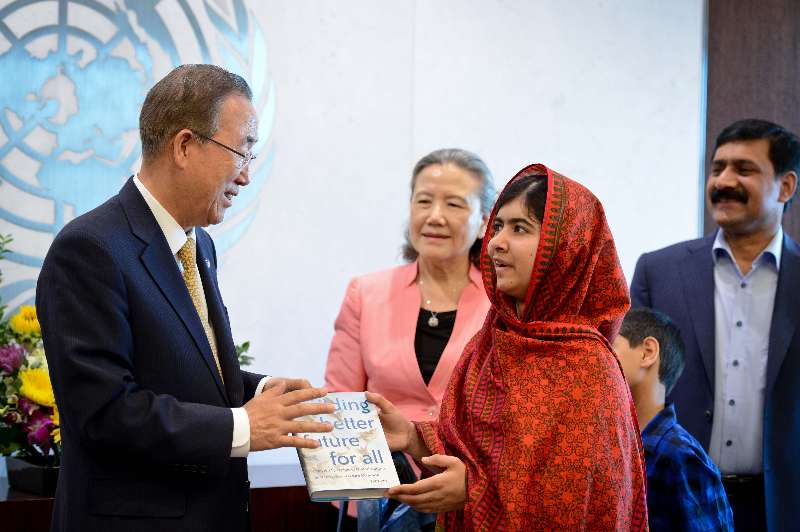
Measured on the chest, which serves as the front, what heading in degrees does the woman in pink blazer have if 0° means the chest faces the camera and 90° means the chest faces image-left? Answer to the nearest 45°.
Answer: approximately 0°

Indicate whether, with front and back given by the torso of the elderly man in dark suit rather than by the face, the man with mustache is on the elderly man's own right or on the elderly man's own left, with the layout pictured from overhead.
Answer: on the elderly man's own left

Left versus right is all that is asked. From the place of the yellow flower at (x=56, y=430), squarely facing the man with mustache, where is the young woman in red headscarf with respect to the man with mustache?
right

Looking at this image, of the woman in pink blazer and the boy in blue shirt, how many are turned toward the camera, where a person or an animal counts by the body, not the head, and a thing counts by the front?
1

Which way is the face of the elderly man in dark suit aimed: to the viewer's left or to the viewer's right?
to the viewer's right

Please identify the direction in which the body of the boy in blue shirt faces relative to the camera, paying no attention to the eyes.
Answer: to the viewer's left

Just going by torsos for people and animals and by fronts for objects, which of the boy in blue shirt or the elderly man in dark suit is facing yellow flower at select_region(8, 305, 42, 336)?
the boy in blue shirt

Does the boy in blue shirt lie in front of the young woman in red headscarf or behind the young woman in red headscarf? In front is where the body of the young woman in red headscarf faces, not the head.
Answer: behind

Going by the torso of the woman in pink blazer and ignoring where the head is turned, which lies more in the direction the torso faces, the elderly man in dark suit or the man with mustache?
the elderly man in dark suit

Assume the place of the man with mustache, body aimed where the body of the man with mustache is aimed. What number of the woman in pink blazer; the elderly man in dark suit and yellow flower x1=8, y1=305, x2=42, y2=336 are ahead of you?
3
